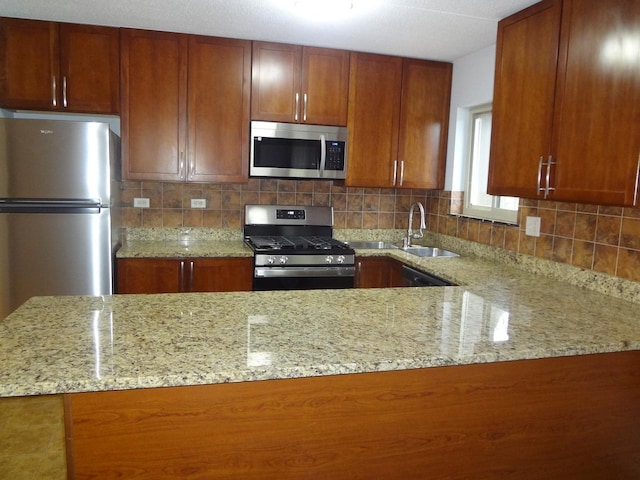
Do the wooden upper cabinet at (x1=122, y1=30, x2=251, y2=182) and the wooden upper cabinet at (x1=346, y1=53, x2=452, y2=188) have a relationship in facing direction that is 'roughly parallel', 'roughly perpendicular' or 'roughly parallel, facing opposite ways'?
roughly parallel

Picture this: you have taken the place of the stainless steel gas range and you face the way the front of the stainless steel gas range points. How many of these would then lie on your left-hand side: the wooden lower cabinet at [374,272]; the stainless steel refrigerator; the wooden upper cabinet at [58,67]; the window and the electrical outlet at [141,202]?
2

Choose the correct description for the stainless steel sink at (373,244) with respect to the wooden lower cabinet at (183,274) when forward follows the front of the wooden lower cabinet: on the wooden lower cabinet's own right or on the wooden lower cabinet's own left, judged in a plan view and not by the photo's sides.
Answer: on the wooden lower cabinet's own left

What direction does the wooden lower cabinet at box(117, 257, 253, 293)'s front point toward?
toward the camera

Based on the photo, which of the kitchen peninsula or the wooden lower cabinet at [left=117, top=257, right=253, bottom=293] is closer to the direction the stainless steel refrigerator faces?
the kitchen peninsula

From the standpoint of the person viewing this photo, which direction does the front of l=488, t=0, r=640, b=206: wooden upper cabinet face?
facing the viewer and to the left of the viewer

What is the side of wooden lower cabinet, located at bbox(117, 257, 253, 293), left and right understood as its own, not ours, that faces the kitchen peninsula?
front

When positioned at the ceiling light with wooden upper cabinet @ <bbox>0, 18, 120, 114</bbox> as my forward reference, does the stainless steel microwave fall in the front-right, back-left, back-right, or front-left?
front-right

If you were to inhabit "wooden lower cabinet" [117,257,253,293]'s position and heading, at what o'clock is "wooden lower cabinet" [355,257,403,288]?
"wooden lower cabinet" [355,257,403,288] is roughly at 9 o'clock from "wooden lower cabinet" [117,257,253,293].

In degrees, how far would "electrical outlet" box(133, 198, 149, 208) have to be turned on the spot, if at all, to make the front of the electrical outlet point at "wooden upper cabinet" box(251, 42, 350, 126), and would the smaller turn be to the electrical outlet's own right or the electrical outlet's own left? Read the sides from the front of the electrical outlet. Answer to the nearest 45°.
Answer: approximately 45° to the electrical outlet's own left

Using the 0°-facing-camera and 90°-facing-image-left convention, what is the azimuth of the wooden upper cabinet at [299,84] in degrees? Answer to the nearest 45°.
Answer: approximately 0°

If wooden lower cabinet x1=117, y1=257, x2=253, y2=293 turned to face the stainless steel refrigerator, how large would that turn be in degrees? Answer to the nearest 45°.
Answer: approximately 90° to its right

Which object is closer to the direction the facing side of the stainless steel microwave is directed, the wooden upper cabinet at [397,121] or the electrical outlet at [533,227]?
the electrical outlet

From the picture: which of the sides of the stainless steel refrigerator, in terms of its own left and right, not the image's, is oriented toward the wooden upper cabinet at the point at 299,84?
left

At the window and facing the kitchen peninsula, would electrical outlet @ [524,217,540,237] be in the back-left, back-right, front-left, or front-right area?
front-left

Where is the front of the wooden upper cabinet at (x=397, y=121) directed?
toward the camera
